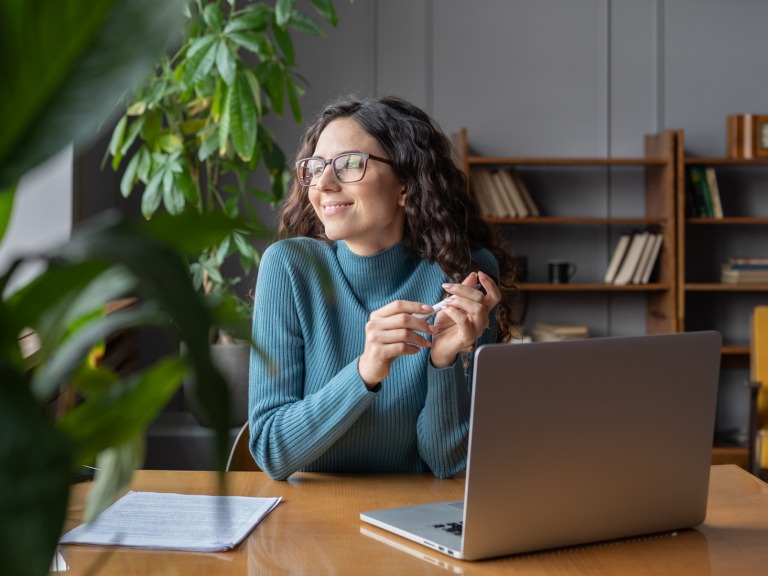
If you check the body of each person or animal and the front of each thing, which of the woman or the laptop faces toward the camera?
the woman

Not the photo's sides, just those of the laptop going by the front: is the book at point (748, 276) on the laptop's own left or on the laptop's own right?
on the laptop's own right

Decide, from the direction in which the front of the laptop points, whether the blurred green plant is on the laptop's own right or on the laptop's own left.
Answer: on the laptop's own left

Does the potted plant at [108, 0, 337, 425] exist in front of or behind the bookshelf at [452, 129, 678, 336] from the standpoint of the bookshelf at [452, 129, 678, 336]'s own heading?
in front

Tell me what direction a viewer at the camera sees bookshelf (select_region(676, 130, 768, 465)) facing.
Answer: facing the viewer

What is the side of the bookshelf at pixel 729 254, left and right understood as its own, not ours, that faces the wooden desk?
front

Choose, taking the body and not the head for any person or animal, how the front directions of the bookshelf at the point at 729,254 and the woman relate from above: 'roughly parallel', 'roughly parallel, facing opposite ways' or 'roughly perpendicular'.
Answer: roughly parallel

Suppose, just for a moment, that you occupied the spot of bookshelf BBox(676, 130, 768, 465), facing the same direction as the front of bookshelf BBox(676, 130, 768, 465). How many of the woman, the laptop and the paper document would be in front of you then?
3

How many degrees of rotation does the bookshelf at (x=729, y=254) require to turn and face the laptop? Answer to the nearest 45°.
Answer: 0° — it already faces it

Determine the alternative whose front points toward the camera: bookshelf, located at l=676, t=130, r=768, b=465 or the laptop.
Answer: the bookshelf

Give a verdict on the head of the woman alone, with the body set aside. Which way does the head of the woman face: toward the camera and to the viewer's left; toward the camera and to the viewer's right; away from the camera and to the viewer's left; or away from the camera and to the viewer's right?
toward the camera and to the viewer's left

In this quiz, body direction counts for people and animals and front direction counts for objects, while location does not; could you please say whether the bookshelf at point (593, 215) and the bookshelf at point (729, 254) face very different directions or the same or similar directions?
same or similar directions

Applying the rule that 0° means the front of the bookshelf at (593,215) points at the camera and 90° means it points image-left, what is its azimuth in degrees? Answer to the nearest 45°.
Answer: approximately 0°

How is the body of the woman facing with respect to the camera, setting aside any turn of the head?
toward the camera

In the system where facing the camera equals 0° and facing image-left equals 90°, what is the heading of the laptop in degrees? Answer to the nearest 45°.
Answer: approximately 135°

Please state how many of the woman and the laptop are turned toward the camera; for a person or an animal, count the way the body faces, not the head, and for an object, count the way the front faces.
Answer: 1

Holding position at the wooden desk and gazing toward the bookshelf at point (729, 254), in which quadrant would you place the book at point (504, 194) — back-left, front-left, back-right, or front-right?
front-left

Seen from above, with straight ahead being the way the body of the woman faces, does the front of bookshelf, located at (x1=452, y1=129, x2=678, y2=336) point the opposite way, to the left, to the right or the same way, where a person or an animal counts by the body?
the same way

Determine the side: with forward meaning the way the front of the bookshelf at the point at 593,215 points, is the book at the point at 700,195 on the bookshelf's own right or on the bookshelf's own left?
on the bookshelf's own left

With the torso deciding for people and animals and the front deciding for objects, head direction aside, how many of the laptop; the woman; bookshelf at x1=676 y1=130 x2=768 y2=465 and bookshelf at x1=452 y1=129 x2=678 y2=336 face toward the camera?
3
